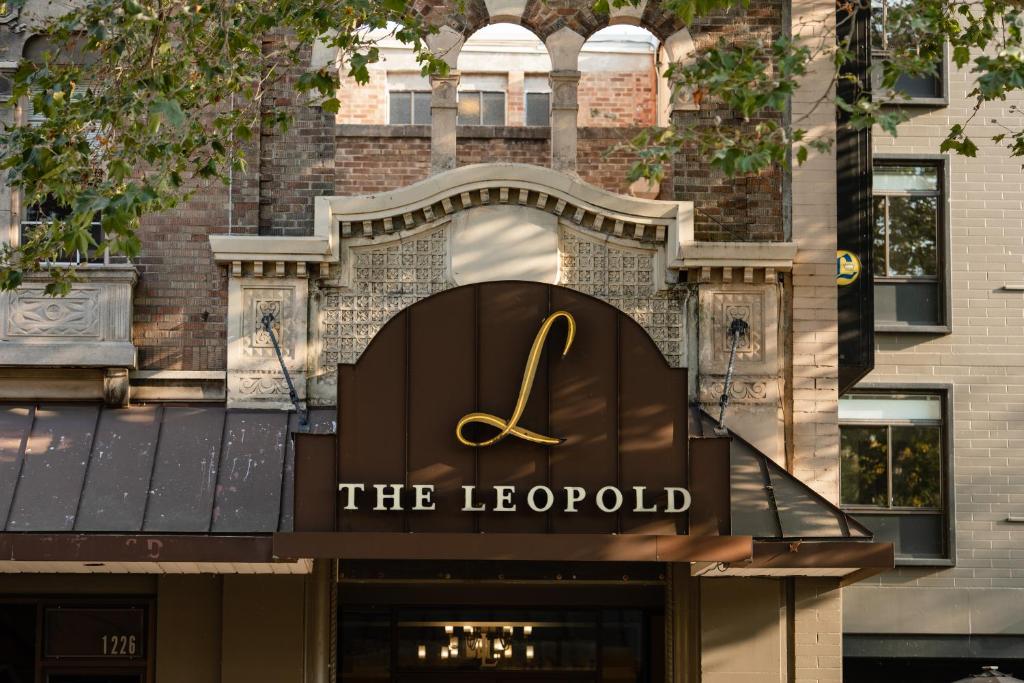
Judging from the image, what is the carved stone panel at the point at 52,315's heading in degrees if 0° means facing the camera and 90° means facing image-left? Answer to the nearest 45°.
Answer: approximately 0°

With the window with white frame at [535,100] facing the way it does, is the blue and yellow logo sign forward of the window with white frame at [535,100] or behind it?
forward

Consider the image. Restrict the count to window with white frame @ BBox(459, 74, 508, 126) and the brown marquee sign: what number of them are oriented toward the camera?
2

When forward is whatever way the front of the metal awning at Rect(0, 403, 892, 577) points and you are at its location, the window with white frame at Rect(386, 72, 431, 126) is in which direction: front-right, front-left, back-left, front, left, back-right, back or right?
back

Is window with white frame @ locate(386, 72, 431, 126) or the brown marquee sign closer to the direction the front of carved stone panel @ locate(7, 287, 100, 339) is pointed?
the brown marquee sign

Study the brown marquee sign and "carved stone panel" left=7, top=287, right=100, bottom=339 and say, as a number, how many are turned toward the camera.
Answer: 2

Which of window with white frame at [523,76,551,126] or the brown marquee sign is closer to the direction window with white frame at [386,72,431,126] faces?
the brown marquee sign
